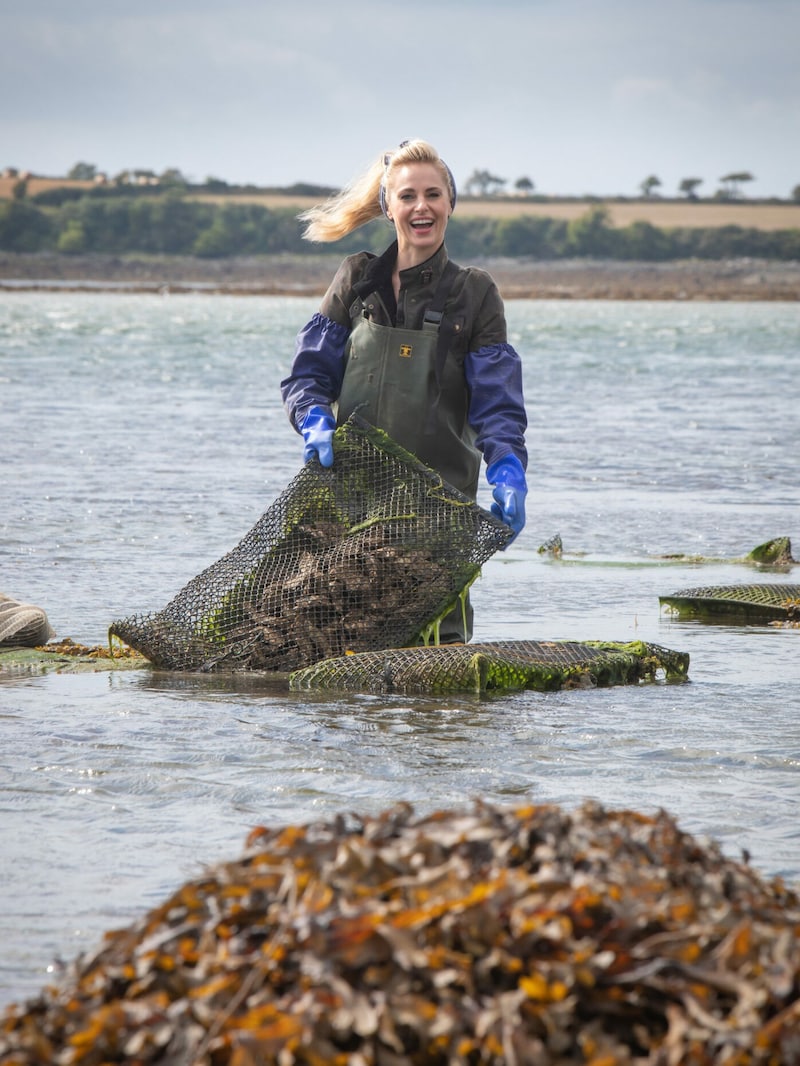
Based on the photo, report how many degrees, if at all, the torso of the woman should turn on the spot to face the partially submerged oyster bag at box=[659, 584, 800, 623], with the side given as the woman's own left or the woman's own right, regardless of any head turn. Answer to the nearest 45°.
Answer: approximately 135° to the woman's own left

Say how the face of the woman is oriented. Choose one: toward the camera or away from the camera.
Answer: toward the camera

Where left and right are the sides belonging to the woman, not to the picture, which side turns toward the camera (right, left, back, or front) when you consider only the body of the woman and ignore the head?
front

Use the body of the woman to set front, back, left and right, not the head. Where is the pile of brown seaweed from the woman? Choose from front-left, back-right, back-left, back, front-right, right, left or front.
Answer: front
